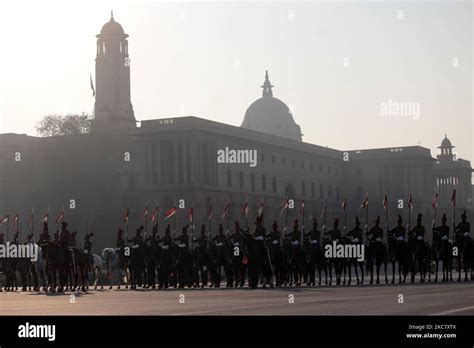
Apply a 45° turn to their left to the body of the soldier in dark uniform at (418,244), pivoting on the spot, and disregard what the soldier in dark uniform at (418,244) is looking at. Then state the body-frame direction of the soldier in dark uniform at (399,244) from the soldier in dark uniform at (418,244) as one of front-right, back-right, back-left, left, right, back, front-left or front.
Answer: right

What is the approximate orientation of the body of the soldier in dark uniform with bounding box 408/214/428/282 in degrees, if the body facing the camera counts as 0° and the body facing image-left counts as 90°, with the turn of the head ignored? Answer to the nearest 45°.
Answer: approximately 0°

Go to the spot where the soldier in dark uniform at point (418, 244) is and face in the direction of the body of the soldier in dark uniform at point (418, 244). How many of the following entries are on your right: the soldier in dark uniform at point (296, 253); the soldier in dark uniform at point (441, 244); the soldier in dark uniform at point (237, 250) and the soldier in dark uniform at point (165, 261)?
3

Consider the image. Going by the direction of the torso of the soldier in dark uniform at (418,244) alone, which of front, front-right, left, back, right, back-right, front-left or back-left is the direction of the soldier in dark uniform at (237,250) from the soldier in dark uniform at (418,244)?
right

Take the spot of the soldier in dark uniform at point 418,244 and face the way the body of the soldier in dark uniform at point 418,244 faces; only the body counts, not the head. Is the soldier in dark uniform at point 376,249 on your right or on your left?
on your right

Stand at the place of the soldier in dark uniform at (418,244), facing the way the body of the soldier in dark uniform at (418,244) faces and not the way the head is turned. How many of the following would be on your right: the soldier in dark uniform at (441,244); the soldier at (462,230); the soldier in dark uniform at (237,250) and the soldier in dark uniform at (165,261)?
2

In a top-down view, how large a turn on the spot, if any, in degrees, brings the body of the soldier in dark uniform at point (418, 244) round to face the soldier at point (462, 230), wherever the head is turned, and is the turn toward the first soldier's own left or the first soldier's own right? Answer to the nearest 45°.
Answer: approximately 135° to the first soldier's own left

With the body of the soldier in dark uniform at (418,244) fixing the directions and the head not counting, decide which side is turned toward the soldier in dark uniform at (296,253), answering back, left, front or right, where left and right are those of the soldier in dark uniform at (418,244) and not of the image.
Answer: right

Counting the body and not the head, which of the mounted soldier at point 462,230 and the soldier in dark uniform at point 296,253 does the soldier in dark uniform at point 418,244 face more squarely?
the soldier in dark uniform

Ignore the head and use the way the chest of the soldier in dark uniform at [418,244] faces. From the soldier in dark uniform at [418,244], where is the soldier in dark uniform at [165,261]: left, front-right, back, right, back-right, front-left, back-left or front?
right

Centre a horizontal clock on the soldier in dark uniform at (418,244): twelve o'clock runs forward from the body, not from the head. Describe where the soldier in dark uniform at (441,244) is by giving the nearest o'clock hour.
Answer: the soldier in dark uniform at (441,244) is roughly at 8 o'clock from the soldier in dark uniform at (418,244).

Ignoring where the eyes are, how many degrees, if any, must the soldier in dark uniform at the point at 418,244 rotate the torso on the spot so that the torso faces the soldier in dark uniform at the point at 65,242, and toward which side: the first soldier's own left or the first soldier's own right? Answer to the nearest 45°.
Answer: approximately 90° to the first soldier's own right
